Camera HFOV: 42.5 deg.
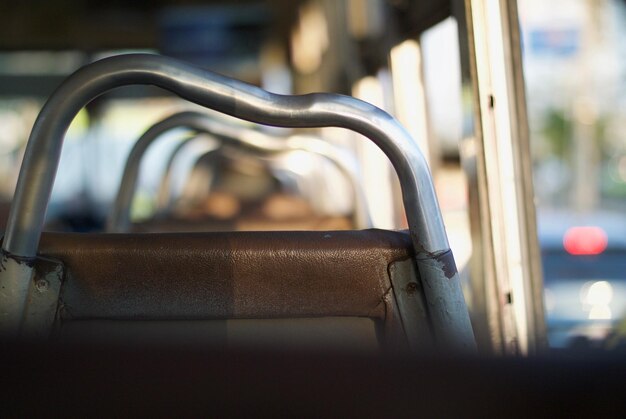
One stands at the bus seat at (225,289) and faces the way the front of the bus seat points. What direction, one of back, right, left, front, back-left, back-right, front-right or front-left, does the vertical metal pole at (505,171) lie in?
front-right

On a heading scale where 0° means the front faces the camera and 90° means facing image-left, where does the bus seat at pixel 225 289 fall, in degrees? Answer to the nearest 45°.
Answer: approximately 180°
